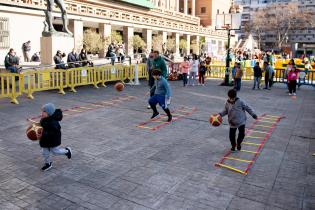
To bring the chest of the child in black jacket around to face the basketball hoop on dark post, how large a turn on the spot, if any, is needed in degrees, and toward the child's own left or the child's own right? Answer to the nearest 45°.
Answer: approximately 135° to the child's own right

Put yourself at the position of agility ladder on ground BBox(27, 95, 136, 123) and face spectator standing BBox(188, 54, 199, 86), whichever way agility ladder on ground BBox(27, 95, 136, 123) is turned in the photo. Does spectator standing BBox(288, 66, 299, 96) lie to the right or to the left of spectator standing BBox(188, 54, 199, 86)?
right

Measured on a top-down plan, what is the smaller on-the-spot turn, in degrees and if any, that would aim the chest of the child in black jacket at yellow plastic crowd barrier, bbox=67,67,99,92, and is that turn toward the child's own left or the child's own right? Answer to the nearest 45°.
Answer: approximately 90° to the child's own right

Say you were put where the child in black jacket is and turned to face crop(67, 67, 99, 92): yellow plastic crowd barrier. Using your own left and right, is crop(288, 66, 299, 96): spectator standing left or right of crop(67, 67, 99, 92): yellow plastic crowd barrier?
right

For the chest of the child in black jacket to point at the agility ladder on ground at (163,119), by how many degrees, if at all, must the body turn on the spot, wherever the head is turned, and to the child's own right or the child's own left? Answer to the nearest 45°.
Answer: approximately 135° to the child's own right

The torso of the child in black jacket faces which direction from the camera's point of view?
to the viewer's left

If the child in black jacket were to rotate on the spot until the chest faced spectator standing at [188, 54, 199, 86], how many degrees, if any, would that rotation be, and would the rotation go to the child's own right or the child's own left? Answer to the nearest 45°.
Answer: approximately 135° to the child's own right
